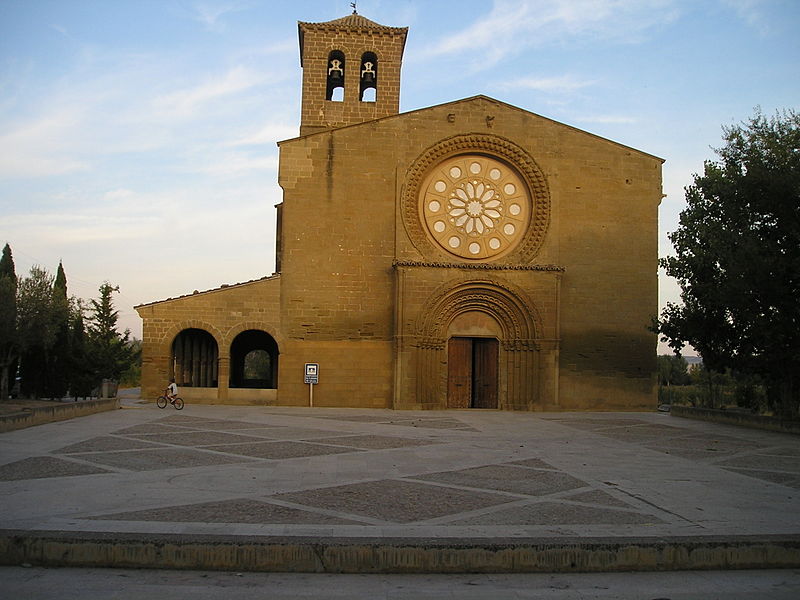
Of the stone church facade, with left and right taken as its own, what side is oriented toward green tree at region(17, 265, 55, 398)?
right

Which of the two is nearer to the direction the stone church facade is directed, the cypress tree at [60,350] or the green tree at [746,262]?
the green tree

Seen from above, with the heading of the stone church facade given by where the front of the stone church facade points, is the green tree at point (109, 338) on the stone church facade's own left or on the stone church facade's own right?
on the stone church facade's own right

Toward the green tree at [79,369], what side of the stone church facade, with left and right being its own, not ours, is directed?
right

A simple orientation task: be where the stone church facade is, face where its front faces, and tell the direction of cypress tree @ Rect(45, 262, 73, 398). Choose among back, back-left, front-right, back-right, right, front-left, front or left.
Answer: right

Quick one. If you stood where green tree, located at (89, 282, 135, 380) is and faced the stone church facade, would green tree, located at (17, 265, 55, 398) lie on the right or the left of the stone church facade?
right

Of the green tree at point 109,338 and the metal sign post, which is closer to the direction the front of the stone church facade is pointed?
the metal sign post

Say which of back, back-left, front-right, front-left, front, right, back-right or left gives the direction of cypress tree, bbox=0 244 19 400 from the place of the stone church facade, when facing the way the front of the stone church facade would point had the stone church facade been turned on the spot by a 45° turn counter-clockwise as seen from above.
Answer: back-right

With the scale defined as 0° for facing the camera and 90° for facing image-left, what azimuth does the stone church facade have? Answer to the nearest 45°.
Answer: approximately 0°
